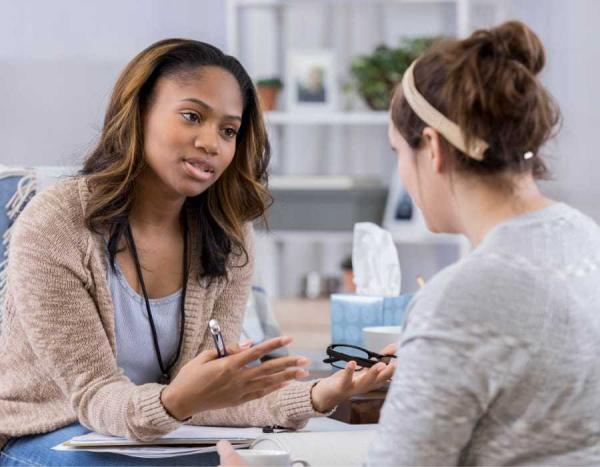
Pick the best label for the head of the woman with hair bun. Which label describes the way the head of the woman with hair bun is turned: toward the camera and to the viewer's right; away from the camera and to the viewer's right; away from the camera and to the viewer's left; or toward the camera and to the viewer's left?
away from the camera and to the viewer's left

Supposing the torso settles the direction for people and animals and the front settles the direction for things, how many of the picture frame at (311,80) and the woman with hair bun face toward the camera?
1

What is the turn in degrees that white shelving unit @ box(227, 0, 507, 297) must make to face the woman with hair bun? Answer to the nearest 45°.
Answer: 0° — it already faces them

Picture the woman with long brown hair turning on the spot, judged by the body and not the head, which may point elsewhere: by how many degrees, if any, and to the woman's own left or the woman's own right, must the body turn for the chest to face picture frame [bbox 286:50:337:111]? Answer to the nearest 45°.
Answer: approximately 135° to the woman's own left

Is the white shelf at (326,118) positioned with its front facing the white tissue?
yes

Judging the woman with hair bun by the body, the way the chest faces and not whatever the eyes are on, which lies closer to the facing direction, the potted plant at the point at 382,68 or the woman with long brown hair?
the woman with long brown hair

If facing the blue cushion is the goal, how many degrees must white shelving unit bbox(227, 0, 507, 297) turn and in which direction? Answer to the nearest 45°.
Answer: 0° — it already faces it

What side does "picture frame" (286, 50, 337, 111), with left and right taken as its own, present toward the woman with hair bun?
front

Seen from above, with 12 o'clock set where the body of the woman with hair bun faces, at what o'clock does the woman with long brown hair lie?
The woman with long brown hair is roughly at 12 o'clock from the woman with hair bun.

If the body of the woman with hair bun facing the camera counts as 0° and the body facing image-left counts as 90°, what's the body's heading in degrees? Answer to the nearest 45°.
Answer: approximately 135°

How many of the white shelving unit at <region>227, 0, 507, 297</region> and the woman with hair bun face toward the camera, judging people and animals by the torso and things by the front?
1

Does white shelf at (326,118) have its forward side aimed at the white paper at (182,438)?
yes
